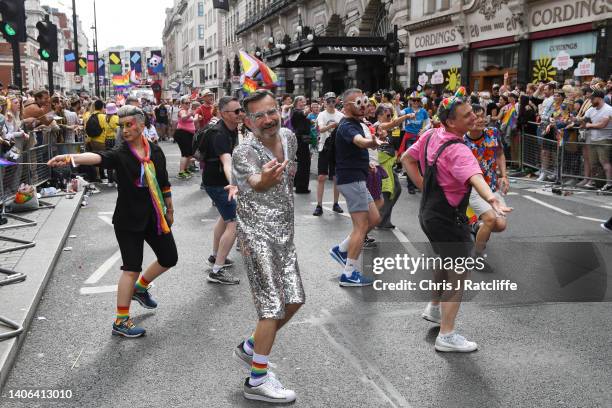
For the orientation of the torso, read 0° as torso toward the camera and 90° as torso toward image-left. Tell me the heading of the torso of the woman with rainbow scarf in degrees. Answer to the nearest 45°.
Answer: approximately 315°

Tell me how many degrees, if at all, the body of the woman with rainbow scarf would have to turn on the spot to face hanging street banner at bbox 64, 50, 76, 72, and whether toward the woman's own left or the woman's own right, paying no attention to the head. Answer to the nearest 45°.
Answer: approximately 135° to the woman's own left

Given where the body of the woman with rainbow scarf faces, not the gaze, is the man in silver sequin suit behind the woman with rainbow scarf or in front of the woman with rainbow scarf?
in front

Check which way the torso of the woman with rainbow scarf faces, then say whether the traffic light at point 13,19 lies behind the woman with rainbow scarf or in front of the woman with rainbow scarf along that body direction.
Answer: behind

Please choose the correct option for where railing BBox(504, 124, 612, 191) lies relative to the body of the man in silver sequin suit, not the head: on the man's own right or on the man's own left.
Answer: on the man's own left

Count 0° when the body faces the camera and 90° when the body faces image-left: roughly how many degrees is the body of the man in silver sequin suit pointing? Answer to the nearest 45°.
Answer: approximately 315°

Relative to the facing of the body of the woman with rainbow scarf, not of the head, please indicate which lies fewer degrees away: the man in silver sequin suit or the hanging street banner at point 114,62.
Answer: the man in silver sequin suit

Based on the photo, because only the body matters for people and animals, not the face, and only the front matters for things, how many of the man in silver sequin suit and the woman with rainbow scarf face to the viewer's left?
0

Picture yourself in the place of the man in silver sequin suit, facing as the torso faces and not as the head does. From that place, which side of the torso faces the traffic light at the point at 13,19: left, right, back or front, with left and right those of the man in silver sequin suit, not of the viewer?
back

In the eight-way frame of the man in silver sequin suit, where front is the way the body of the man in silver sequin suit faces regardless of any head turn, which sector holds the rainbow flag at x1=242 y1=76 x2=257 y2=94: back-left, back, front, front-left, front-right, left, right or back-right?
back-left

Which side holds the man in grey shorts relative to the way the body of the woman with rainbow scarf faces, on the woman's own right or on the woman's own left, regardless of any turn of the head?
on the woman's own left
